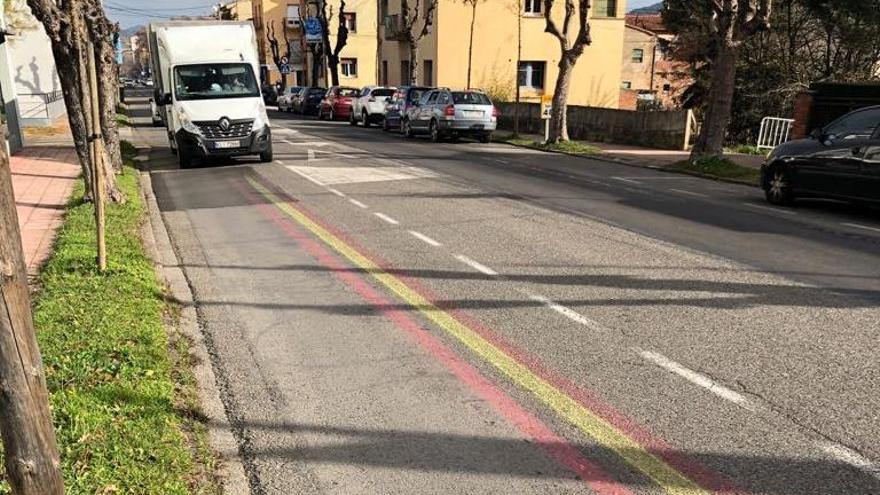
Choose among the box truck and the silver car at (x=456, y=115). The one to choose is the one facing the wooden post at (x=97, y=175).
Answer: the box truck

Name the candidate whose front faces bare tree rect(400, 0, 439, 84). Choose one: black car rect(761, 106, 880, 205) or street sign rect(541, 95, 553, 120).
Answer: the black car

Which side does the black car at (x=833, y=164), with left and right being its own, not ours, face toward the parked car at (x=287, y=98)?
front

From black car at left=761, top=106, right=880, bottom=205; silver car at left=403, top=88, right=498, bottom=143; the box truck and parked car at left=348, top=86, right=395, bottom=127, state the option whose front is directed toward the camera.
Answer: the box truck

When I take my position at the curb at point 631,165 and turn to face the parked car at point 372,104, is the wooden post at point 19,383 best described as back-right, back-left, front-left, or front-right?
back-left

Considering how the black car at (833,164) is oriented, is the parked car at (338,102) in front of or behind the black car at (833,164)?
in front

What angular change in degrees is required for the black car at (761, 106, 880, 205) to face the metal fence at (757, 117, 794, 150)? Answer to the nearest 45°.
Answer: approximately 45° to its right

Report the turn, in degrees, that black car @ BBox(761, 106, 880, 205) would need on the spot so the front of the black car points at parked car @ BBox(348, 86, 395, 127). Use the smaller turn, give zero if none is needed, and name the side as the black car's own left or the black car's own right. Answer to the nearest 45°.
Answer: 0° — it already faces it

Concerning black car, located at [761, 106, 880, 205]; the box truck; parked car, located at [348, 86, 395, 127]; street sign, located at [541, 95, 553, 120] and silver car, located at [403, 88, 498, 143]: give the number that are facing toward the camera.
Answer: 2

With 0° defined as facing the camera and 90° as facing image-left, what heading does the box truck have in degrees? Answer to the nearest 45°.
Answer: approximately 0°

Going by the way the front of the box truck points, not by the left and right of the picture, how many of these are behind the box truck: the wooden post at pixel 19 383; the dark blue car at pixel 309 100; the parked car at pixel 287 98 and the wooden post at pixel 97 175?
2

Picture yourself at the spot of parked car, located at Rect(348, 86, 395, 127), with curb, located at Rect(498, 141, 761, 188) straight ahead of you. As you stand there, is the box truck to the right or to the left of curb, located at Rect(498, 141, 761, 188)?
right

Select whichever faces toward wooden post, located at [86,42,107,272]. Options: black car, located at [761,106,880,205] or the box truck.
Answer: the box truck

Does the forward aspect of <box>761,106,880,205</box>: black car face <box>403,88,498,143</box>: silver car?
yes

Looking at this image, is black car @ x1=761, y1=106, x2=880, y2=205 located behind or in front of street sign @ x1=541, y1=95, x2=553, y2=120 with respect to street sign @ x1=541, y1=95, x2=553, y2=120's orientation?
in front
